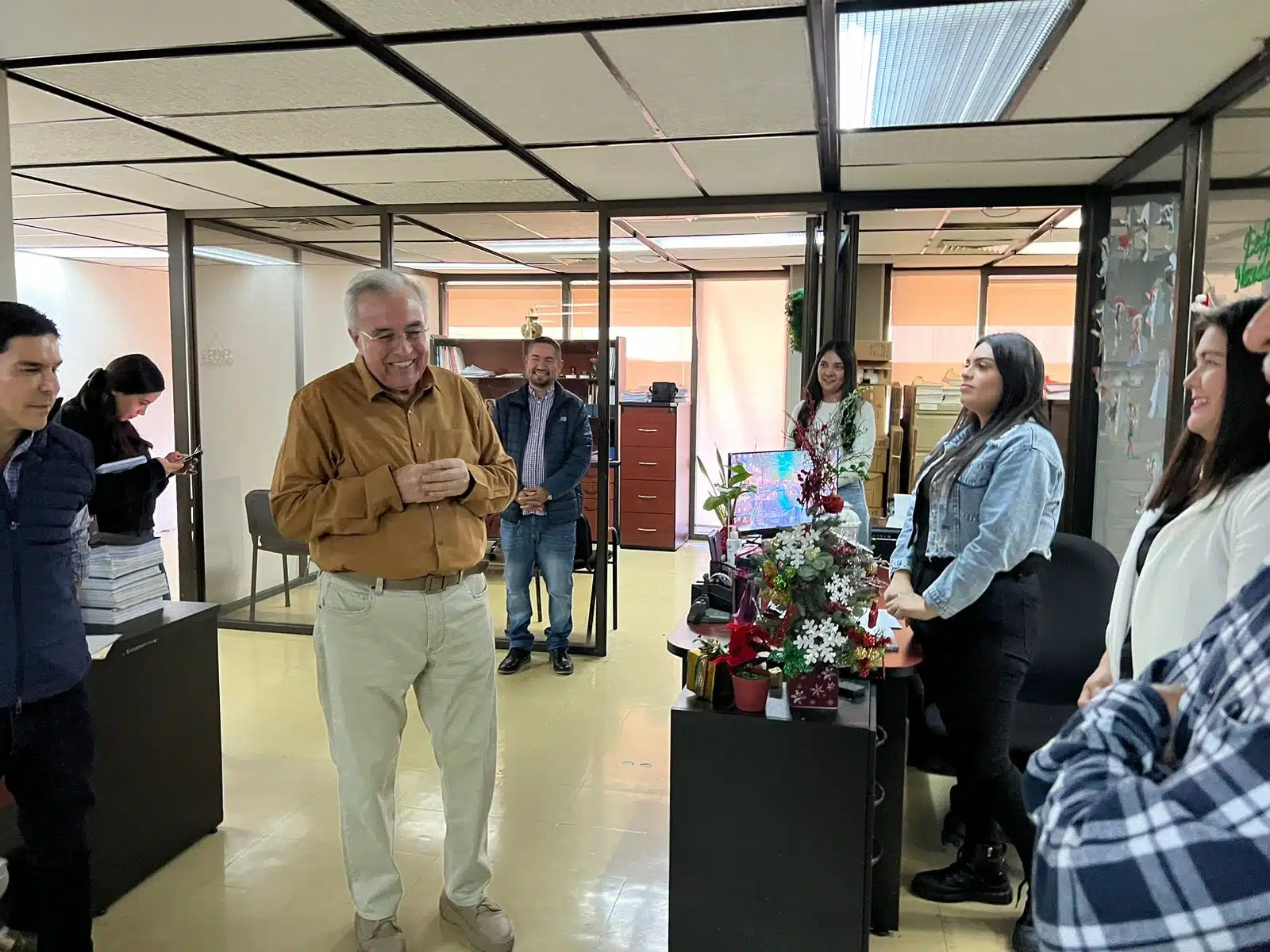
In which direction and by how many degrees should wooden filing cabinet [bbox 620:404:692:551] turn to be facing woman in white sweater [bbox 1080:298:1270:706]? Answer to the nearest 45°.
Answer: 0° — it already faces them

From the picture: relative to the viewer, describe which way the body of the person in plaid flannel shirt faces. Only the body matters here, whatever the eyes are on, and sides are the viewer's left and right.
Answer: facing to the left of the viewer

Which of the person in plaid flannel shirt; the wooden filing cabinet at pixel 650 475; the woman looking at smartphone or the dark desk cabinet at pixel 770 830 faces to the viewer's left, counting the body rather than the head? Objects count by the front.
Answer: the person in plaid flannel shirt

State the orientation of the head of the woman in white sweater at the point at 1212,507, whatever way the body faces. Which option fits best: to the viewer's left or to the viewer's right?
to the viewer's left

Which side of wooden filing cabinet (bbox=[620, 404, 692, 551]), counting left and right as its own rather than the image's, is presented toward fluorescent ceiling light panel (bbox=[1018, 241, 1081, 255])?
left

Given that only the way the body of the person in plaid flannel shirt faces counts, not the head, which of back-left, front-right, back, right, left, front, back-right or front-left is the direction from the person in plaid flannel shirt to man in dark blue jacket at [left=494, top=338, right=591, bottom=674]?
front-right

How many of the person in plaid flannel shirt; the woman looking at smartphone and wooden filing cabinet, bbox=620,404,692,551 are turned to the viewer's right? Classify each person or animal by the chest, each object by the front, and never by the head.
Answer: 1

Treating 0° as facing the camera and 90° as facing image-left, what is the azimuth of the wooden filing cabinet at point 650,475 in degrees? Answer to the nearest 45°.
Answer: approximately 0°

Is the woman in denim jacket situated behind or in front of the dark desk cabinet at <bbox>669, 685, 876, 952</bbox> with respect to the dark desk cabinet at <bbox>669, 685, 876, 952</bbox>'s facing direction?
in front

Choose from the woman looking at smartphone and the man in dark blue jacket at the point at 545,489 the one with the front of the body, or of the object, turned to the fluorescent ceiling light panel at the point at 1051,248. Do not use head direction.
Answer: the woman looking at smartphone

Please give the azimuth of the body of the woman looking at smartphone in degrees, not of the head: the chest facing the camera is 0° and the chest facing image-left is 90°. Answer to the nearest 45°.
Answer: approximately 270°

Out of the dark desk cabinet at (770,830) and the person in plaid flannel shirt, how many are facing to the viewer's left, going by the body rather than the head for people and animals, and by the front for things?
1

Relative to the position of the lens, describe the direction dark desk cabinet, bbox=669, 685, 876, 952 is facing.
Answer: facing to the right of the viewer

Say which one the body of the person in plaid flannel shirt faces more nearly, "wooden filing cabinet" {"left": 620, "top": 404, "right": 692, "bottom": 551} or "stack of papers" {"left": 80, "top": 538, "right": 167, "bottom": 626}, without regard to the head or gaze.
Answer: the stack of papers

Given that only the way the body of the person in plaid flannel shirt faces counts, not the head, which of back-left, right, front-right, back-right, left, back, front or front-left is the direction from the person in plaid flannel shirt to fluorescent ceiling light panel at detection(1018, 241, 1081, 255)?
right

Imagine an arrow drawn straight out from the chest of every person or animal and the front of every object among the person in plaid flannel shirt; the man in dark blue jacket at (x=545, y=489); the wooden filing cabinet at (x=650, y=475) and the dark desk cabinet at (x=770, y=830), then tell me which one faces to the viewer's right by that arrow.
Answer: the dark desk cabinet
